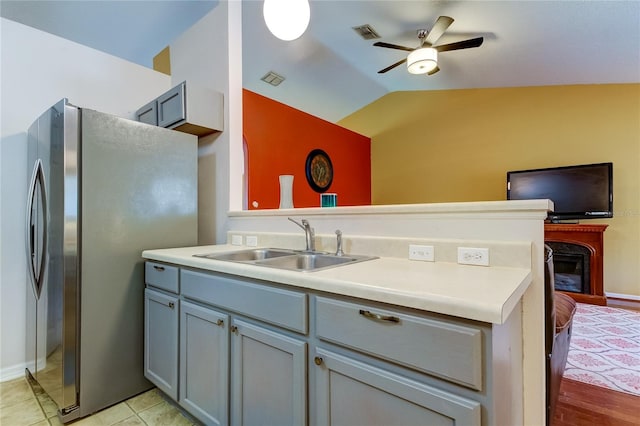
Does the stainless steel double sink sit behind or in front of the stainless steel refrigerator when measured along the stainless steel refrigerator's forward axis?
behind

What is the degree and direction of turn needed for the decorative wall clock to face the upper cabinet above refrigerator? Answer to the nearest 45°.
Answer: approximately 45° to its right

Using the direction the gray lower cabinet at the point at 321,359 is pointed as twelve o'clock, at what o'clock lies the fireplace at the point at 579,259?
The fireplace is roughly at 6 o'clock from the gray lower cabinet.

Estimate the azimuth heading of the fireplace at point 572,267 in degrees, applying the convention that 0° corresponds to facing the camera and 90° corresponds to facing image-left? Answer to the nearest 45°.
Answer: approximately 45°

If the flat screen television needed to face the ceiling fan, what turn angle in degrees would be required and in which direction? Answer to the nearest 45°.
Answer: approximately 45° to its right

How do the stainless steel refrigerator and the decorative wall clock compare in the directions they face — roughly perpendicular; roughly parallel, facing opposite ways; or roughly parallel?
roughly perpendicular

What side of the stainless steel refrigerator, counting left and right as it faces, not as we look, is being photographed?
left

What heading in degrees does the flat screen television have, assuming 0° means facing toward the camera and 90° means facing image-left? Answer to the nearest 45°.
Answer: approximately 0°
